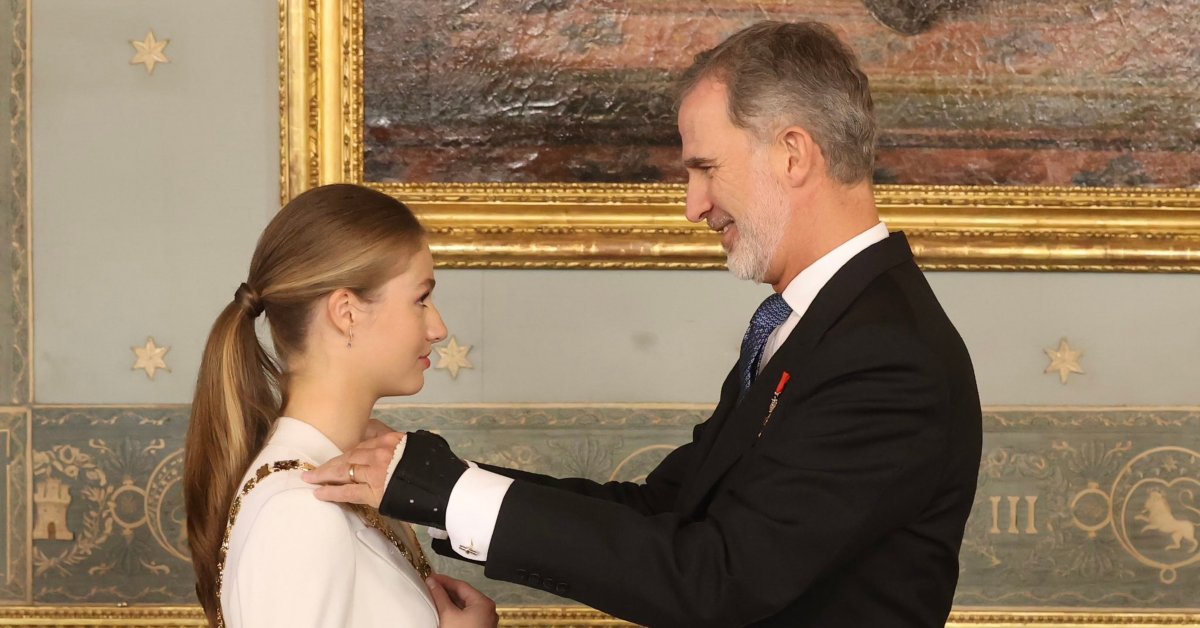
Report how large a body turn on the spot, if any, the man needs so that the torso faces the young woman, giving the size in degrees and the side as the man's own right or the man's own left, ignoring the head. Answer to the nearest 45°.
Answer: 0° — they already face them

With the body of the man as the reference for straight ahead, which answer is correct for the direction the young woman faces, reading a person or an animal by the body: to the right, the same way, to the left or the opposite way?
the opposite way

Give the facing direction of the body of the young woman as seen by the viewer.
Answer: to the viewer's right

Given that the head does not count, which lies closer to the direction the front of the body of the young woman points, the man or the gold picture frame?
the man

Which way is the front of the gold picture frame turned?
toward the camera

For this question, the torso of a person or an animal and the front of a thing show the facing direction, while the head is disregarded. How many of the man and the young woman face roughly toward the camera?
0

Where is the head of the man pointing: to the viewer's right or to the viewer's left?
to the viewer's left

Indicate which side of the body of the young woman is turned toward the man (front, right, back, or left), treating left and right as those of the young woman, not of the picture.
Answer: front

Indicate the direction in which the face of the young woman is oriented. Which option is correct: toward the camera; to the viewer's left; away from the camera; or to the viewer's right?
to the viewer's right

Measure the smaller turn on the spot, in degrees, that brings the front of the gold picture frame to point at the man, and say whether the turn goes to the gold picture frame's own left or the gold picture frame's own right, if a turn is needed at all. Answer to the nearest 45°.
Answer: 0° — it already faces them

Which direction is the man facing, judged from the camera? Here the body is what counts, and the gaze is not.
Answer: to the viewer's left

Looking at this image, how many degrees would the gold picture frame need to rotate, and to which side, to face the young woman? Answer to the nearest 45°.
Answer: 0° — it already faces them

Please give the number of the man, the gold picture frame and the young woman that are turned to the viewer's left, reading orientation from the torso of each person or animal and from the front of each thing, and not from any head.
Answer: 1
